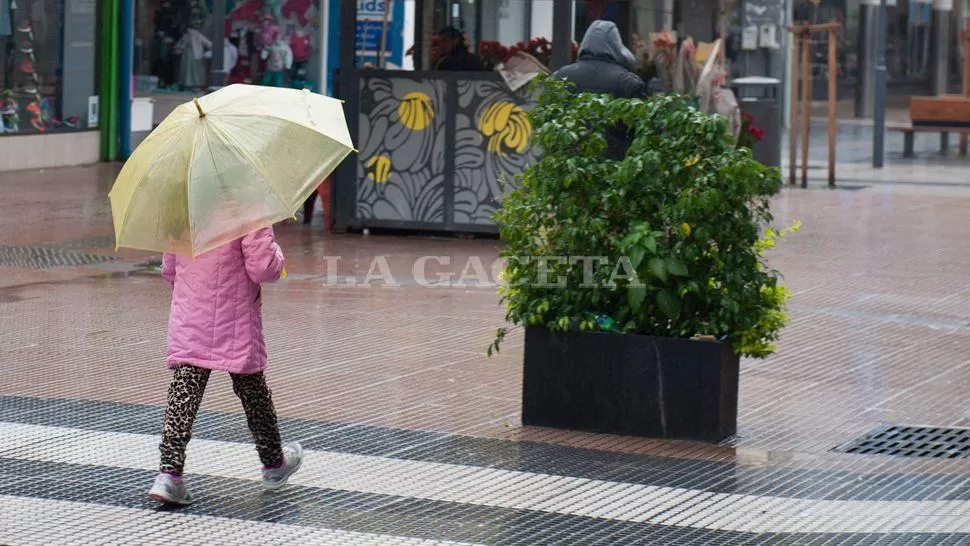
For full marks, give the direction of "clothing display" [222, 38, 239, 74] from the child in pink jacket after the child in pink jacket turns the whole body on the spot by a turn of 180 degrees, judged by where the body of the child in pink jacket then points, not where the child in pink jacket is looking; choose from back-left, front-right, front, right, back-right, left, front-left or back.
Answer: back-right

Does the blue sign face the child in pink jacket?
yes

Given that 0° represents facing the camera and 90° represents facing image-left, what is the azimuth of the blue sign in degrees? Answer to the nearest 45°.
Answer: approximately 0°

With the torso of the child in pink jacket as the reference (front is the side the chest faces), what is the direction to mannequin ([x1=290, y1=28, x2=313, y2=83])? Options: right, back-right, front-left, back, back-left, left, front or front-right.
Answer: front-left

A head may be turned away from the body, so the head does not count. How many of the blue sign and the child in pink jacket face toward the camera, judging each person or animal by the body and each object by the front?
1

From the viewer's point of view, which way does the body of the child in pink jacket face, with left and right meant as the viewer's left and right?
facing away from the viewer and to the right of the viewer

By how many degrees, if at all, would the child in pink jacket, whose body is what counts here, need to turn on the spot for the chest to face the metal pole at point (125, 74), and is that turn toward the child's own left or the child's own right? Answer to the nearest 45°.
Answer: approximately 45° to the child's own left

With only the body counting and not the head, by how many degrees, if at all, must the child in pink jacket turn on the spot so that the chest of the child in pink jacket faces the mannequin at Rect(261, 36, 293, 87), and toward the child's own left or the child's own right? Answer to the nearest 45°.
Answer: approximately 45° to the child's own left
